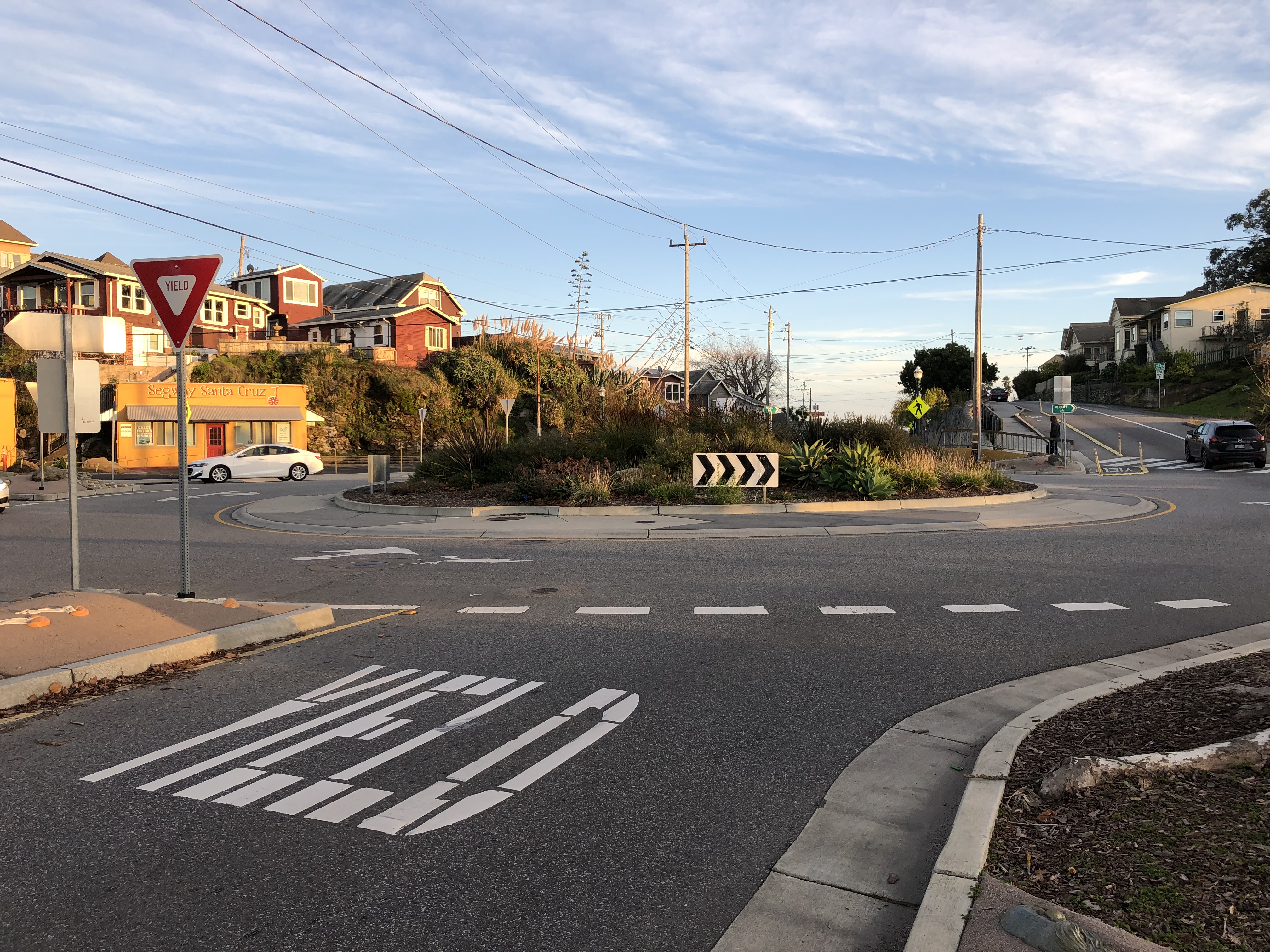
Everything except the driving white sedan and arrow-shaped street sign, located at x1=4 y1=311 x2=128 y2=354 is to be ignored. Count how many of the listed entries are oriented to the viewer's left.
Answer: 1

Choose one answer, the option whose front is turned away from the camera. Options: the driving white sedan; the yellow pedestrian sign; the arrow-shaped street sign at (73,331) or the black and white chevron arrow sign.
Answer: the arrow-shaped street sign

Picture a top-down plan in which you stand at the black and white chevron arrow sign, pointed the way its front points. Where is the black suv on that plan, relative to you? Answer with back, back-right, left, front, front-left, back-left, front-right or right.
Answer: back-left

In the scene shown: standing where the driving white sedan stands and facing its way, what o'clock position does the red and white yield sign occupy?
The red and white yield sign is roughly at 9 o'clock from the driving white sedan.

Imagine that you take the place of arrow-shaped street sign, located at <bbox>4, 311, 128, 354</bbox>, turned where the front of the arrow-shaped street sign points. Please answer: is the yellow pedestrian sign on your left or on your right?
on your right

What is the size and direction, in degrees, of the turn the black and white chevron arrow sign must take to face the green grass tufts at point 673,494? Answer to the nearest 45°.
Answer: approximately 90° to its right
